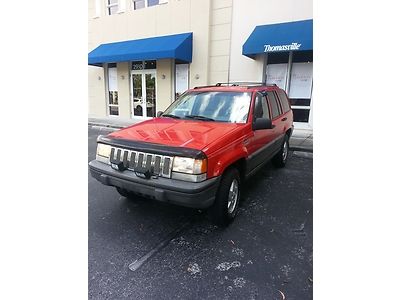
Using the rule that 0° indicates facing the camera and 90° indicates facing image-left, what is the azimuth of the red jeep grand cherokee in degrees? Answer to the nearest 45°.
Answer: approximately 45°
